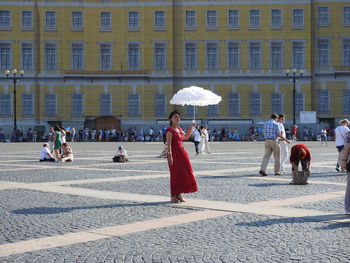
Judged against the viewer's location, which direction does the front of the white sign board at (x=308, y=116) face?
facing the viewer

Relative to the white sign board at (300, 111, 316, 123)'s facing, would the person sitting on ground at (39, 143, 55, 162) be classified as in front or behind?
in front

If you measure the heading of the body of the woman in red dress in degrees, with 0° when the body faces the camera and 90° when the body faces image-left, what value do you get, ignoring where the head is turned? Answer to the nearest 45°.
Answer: approximately 315°

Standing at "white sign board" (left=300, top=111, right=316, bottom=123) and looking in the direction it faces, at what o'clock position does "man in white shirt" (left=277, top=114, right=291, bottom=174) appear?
The man in white shirt is roughly at 12 o'clock from the white sign board.

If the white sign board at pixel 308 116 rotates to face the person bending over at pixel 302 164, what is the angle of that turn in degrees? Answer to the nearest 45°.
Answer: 0° — it already faces them

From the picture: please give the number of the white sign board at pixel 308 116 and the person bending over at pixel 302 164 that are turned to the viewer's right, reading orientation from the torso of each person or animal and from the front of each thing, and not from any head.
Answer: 0

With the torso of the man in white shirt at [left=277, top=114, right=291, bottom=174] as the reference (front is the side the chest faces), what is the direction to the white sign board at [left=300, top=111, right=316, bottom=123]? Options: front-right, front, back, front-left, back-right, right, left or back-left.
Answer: left
